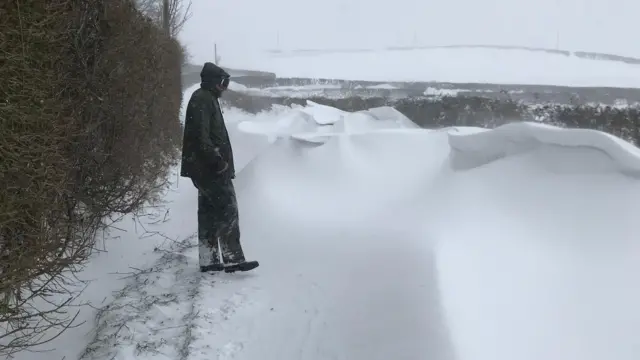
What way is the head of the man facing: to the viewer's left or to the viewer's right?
to the viewer's right

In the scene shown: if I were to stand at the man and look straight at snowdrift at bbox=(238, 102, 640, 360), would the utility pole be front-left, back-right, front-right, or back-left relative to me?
front-left

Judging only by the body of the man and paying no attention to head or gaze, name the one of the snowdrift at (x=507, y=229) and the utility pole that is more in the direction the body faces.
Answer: the snowdrift

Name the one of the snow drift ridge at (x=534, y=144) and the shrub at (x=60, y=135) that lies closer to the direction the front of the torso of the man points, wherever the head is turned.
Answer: the snow drift ridge

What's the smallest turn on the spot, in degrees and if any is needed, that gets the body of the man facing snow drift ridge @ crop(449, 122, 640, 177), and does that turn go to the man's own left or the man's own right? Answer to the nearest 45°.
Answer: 0° — they already face it

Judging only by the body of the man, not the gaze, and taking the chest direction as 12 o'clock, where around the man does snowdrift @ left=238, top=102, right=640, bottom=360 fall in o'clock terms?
The snowdrift is roughly at 1 o'clock from the man.

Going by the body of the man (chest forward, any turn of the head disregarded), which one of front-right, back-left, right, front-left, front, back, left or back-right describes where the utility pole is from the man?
left

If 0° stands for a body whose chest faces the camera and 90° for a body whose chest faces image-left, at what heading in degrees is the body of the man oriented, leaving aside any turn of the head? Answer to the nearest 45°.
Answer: approximately 270°
